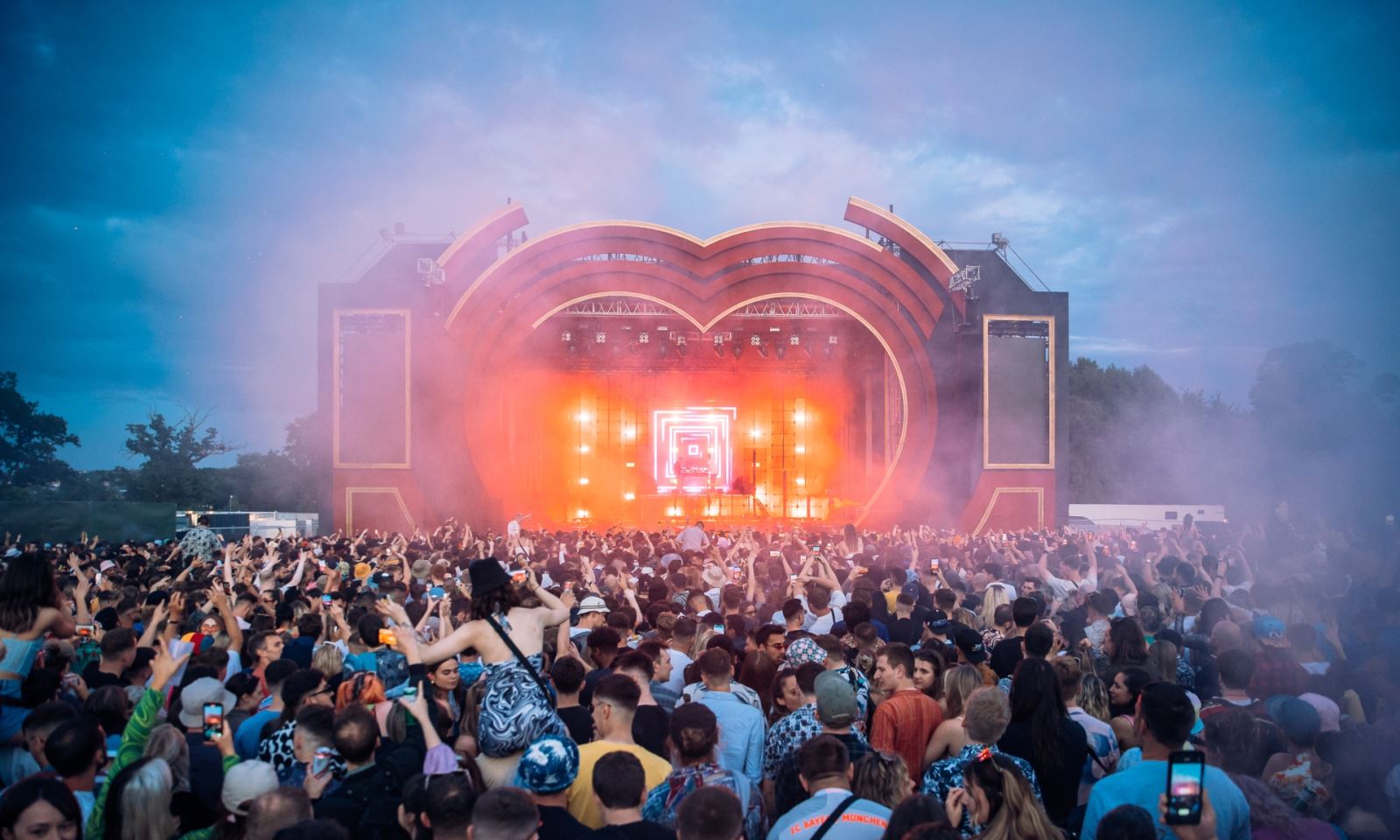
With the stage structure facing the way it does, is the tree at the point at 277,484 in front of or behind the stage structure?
behind

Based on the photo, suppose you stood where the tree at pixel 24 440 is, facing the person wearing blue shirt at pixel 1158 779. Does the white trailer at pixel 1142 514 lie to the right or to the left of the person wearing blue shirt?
left

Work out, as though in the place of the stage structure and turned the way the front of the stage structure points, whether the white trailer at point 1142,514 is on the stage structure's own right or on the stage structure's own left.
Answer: on the stage structure's own left

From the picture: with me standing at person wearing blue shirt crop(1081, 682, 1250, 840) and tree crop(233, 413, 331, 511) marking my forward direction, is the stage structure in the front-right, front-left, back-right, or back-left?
front-right

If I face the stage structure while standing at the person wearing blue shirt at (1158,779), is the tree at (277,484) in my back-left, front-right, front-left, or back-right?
front-left

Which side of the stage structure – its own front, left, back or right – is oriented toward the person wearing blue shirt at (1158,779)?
front

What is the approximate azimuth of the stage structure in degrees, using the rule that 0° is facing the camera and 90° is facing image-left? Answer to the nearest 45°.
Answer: approximately 0°

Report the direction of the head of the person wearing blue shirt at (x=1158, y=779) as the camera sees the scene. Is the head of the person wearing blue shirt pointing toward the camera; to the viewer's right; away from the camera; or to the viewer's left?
away from the camera
